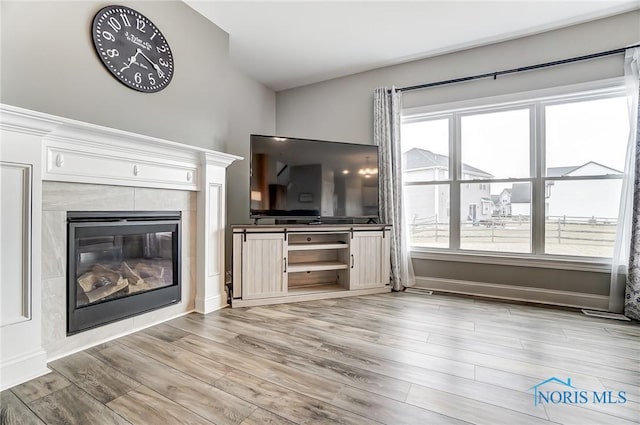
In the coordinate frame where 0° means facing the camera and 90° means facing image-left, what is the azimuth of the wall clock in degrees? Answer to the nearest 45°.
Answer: approximately 315°

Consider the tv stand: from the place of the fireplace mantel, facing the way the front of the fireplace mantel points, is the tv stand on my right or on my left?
on my left

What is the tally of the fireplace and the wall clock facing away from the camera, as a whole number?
0

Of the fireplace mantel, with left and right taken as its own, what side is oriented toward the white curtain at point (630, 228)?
front

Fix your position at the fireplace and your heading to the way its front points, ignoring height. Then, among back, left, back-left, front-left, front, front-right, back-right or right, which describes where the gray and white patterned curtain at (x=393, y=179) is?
front-left

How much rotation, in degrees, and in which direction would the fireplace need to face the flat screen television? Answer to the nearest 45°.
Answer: approximately 45° to its left

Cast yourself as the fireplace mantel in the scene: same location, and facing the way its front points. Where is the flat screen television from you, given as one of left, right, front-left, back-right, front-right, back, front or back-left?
front-left

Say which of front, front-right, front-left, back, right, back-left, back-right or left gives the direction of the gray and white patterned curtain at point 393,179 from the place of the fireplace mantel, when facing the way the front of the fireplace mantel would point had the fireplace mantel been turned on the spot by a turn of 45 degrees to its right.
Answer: left

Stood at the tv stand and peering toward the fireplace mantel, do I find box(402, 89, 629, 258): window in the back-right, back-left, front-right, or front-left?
back-left

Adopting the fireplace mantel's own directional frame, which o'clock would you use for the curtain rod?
The curtain rod is roughly at 11 o'clock from the fireplace mantel.

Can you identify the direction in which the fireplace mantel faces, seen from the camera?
facing the viewer and to the right of the viewer

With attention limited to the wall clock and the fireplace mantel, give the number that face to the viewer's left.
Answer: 0
